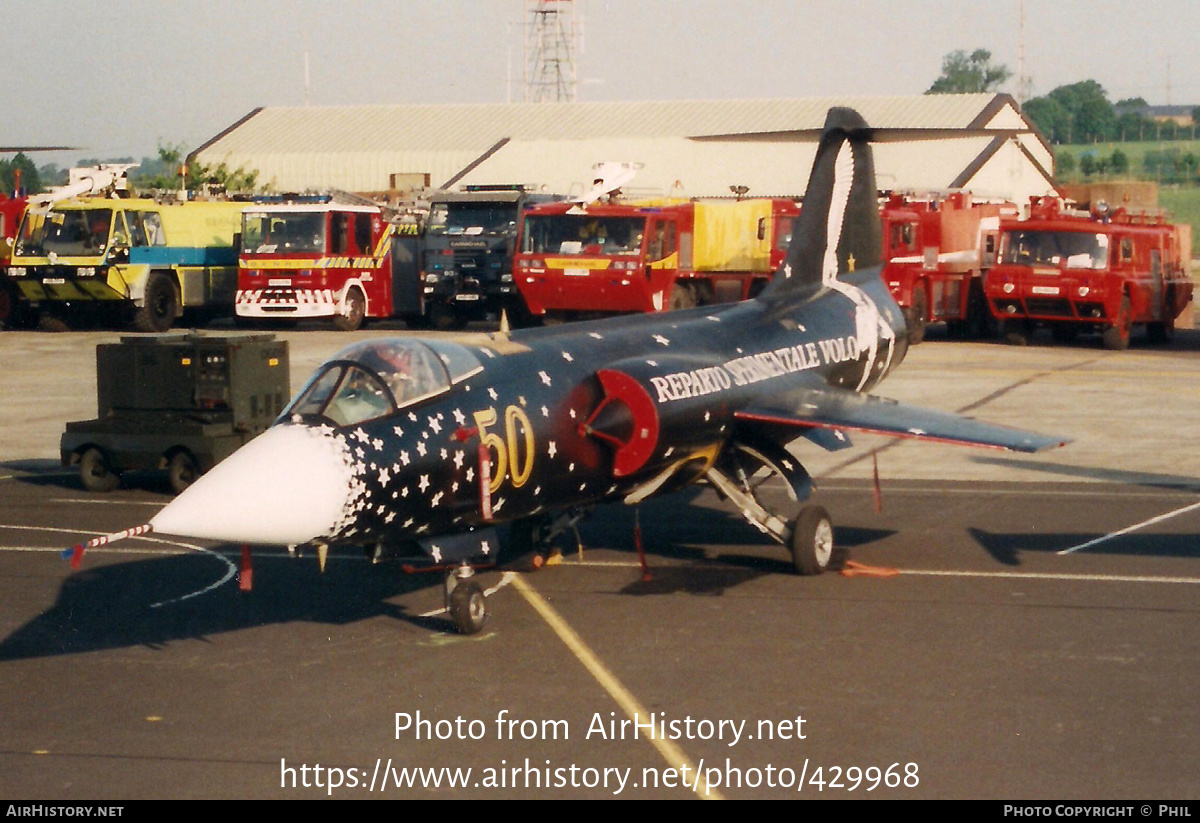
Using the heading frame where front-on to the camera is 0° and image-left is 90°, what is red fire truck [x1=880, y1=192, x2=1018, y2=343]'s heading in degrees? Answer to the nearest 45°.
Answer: approximately 45°

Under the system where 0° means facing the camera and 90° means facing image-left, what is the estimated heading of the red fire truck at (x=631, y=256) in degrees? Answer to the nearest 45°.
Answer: approximately 45°

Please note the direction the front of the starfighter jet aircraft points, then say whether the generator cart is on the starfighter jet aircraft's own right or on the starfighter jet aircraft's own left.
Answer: on the starfighter jet aircraft's own right

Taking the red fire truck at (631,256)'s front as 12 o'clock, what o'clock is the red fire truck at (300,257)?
the red fire truck at (300,257) is roughly at 2 o'clock from the red fire truck at (631,256).

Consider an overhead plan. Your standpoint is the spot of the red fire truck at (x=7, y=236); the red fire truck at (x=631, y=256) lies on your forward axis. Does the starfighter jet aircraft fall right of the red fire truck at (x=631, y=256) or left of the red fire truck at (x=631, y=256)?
right

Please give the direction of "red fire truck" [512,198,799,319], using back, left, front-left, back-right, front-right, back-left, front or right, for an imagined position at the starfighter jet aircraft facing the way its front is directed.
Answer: back-right

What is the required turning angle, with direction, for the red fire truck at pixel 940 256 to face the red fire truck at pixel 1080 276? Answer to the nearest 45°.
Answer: approximately 90° to its left

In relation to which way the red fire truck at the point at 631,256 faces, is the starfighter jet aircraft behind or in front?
in front

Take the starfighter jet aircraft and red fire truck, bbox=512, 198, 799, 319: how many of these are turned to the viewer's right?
0

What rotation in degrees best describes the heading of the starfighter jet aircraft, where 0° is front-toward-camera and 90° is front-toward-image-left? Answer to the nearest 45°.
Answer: approximately 45°
